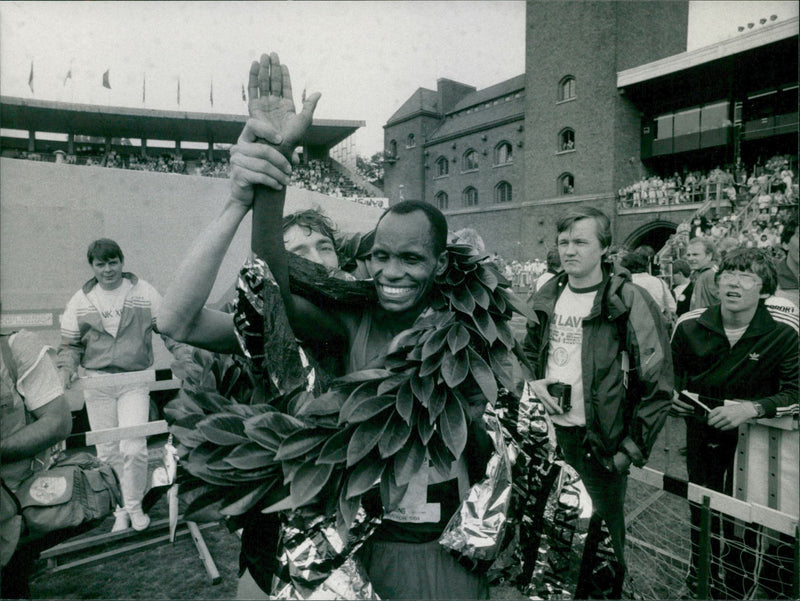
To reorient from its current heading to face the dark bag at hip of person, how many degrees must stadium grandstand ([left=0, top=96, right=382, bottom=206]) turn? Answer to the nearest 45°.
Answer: approximately 45° to its right

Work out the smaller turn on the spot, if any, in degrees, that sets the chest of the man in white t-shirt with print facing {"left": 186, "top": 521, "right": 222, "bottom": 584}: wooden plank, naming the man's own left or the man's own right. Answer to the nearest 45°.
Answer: approximately 45° to the man's own right

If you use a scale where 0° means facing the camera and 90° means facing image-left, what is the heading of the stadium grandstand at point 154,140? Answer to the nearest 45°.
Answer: approximately 315°

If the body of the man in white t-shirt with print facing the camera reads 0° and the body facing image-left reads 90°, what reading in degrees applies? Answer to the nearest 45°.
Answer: approximately 45°

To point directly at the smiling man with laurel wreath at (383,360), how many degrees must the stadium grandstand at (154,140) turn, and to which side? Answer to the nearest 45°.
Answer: approximately 45° to its right

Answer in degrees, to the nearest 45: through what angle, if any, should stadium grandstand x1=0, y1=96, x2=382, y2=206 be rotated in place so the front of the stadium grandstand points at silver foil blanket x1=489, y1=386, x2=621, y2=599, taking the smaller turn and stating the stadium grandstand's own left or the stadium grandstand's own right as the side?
approximately 45° to the stadium grandstand's own right

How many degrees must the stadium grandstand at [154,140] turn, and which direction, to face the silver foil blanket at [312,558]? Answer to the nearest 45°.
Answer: approximately 45° to its right
